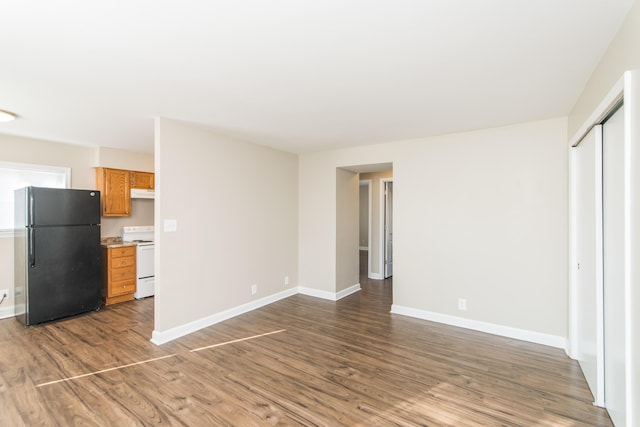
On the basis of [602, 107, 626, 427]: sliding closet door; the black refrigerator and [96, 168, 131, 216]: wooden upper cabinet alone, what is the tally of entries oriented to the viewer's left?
1

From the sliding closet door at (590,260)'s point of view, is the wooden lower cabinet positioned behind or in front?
in front

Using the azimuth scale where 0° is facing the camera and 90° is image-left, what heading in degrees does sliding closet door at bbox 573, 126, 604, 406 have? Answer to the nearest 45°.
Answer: approximately 90°

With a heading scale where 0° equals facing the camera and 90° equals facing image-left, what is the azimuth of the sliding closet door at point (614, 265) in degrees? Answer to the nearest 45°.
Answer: approximately 90°

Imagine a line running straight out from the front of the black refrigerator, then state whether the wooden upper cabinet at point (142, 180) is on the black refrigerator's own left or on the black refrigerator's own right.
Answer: on the black refrigerator's own left

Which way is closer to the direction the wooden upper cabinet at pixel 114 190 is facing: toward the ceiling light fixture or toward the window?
the ceiling light fixture

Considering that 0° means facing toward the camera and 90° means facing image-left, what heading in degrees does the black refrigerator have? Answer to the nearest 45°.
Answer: approximately 315°

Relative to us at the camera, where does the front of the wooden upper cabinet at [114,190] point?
facing the viewer and to the right of the viewer

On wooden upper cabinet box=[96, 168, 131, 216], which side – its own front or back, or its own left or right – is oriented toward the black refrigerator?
right
